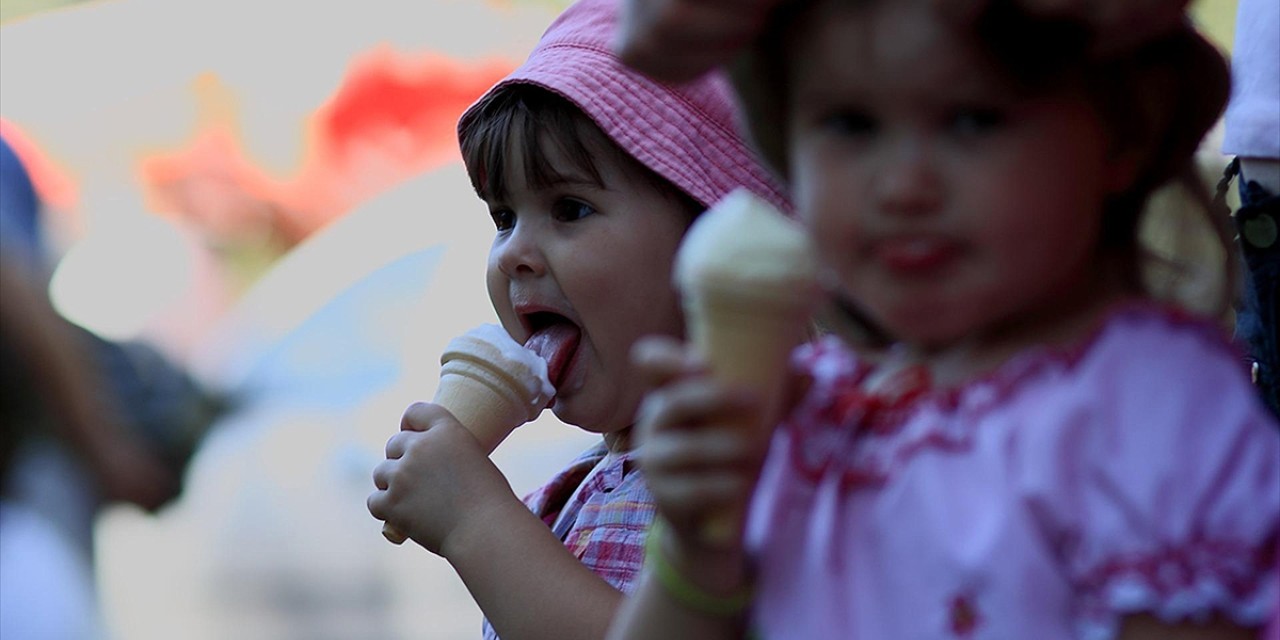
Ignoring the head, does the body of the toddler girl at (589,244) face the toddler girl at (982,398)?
no

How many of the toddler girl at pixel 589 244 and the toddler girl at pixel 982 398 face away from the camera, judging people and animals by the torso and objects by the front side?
0

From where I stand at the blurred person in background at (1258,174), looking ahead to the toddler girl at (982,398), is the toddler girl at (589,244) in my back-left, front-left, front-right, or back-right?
front-right

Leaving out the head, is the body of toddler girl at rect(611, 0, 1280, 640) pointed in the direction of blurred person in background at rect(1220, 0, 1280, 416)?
no

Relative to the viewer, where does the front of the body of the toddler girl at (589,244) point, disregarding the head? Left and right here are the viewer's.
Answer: facing the viewer and to the left of the viewer

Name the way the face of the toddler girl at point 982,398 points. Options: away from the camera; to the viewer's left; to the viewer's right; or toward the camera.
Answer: toward the camera

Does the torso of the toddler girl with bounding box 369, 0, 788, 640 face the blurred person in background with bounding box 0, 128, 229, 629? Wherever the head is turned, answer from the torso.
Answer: no

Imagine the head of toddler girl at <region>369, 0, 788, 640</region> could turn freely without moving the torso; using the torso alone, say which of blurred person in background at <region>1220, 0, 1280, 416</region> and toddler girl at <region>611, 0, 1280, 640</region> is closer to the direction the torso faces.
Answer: the toddler girl

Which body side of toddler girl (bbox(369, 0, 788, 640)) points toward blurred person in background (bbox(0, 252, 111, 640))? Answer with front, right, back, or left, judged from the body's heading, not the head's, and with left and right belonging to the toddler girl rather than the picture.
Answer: right

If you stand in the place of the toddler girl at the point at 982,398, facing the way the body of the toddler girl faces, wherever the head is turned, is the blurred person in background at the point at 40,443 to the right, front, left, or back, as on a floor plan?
right
